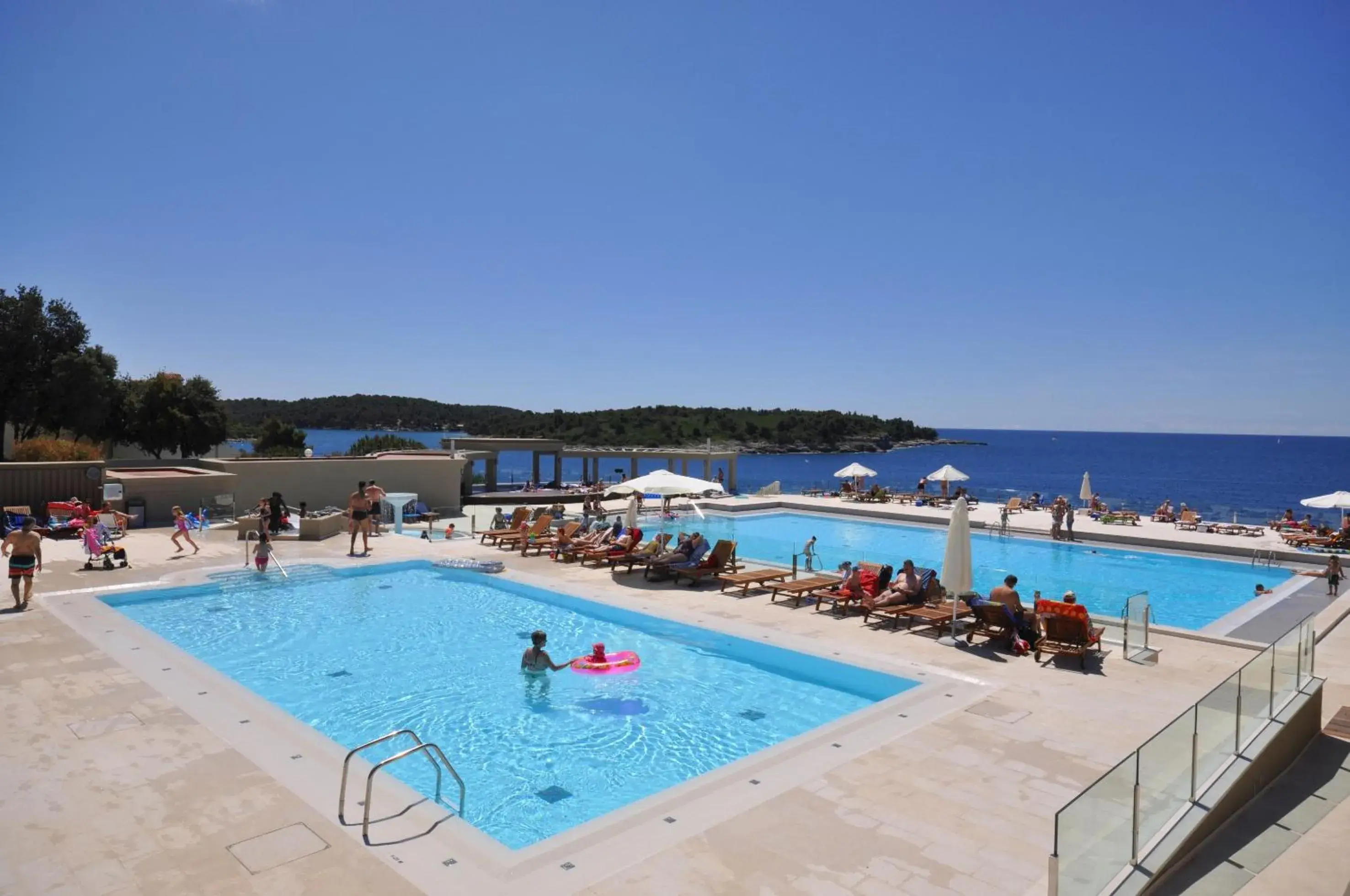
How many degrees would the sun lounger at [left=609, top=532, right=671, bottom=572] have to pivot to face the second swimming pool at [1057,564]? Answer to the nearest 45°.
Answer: approximately 180°

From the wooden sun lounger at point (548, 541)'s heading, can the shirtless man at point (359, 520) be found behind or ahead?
ahead

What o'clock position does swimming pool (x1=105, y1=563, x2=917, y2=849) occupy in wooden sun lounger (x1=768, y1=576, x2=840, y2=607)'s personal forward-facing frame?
The swimming pool is roughly at 12 o'clock from the wooden sun lounger.

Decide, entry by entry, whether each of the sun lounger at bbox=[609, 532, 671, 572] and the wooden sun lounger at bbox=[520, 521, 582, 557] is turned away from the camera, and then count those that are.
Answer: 0

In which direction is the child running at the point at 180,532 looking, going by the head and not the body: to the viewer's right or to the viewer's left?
to the viewer's left

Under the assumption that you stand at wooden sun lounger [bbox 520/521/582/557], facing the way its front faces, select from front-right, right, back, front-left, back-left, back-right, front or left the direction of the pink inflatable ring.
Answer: front-left

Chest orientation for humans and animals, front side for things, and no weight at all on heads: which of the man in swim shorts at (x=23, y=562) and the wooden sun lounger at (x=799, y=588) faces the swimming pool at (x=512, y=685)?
the wooden sun lounger

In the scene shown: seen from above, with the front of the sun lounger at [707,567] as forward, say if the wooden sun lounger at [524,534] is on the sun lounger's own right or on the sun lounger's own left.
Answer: on the sun lounger's own right

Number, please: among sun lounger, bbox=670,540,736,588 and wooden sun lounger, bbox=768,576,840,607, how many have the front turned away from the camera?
0

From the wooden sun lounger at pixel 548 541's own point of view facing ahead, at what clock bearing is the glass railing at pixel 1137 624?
The glass railing is roughly at 9 o'clock from the wooden sun lounger.

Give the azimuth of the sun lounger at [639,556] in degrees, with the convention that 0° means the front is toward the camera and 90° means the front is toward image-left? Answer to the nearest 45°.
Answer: approximately 90°

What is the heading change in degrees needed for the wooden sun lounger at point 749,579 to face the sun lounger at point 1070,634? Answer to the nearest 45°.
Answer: approximately 90° to its left
